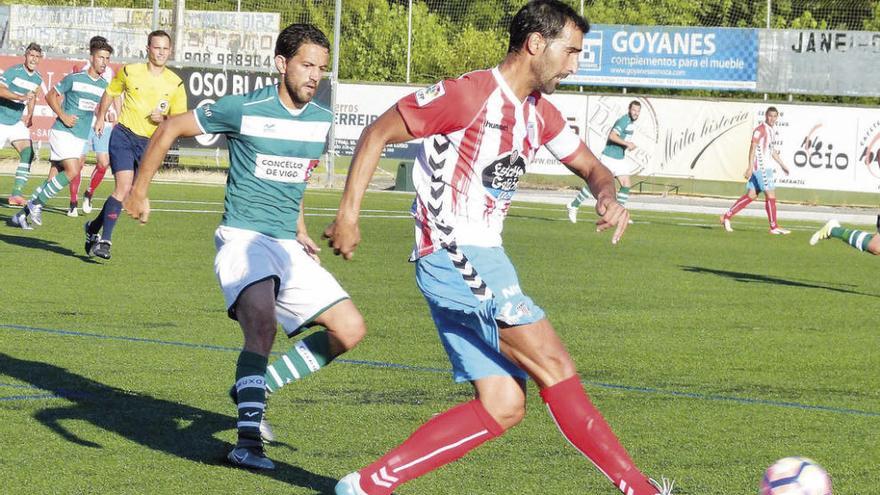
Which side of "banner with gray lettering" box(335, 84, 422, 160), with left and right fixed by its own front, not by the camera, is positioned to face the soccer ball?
front

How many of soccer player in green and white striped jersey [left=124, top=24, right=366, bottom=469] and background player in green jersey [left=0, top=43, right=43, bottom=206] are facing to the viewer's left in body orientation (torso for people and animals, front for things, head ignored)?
0

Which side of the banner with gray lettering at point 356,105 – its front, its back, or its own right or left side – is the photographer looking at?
front

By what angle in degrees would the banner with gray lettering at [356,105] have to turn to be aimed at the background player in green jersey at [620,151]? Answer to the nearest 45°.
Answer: approximately 45° to its left

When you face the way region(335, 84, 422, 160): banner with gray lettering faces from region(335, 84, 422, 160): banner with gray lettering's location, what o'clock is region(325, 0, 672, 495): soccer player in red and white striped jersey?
The soccer player in red and white striped jersey is roughly at 12 o'clock from the banner with gray lettering.

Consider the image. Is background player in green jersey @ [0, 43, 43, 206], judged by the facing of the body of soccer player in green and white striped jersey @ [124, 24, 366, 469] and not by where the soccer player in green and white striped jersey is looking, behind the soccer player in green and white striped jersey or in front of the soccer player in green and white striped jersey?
behind

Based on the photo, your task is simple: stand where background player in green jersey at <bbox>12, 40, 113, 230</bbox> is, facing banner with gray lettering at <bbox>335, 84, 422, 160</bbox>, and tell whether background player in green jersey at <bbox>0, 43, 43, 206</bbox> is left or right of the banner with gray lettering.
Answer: left

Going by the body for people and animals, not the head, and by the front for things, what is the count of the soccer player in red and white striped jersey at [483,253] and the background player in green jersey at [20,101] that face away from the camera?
0
